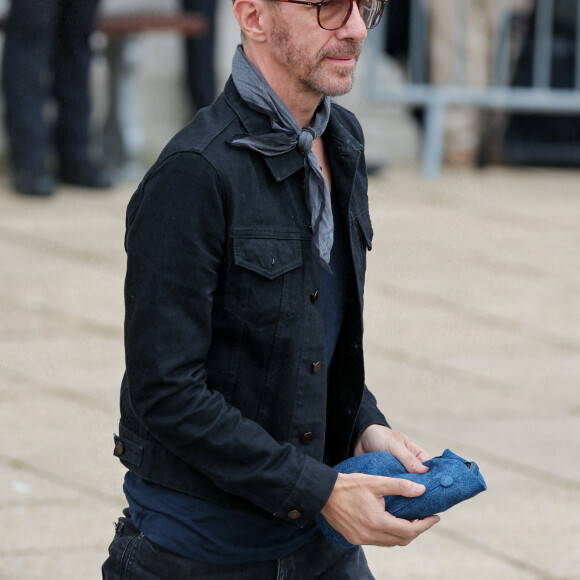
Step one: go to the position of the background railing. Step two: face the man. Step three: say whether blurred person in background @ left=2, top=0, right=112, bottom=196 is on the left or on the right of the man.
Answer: right

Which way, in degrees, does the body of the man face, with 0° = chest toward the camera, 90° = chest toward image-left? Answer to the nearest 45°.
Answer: approximately 315°

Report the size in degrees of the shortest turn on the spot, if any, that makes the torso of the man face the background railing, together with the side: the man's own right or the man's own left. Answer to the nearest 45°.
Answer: approximately 135° to the man's own left

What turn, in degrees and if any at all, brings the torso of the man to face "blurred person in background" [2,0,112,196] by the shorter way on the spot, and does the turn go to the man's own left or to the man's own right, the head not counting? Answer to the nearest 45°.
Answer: approximately 135° to the man's own left
